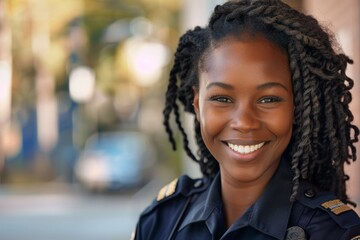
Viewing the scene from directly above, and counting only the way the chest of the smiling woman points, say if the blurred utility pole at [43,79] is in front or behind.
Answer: behind

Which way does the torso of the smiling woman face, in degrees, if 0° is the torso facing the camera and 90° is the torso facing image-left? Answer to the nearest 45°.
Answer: approximately 0°

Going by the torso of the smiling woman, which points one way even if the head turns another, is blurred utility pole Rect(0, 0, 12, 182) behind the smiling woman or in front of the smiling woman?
behind

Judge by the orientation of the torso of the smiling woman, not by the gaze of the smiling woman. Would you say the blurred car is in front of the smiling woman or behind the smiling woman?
behind
